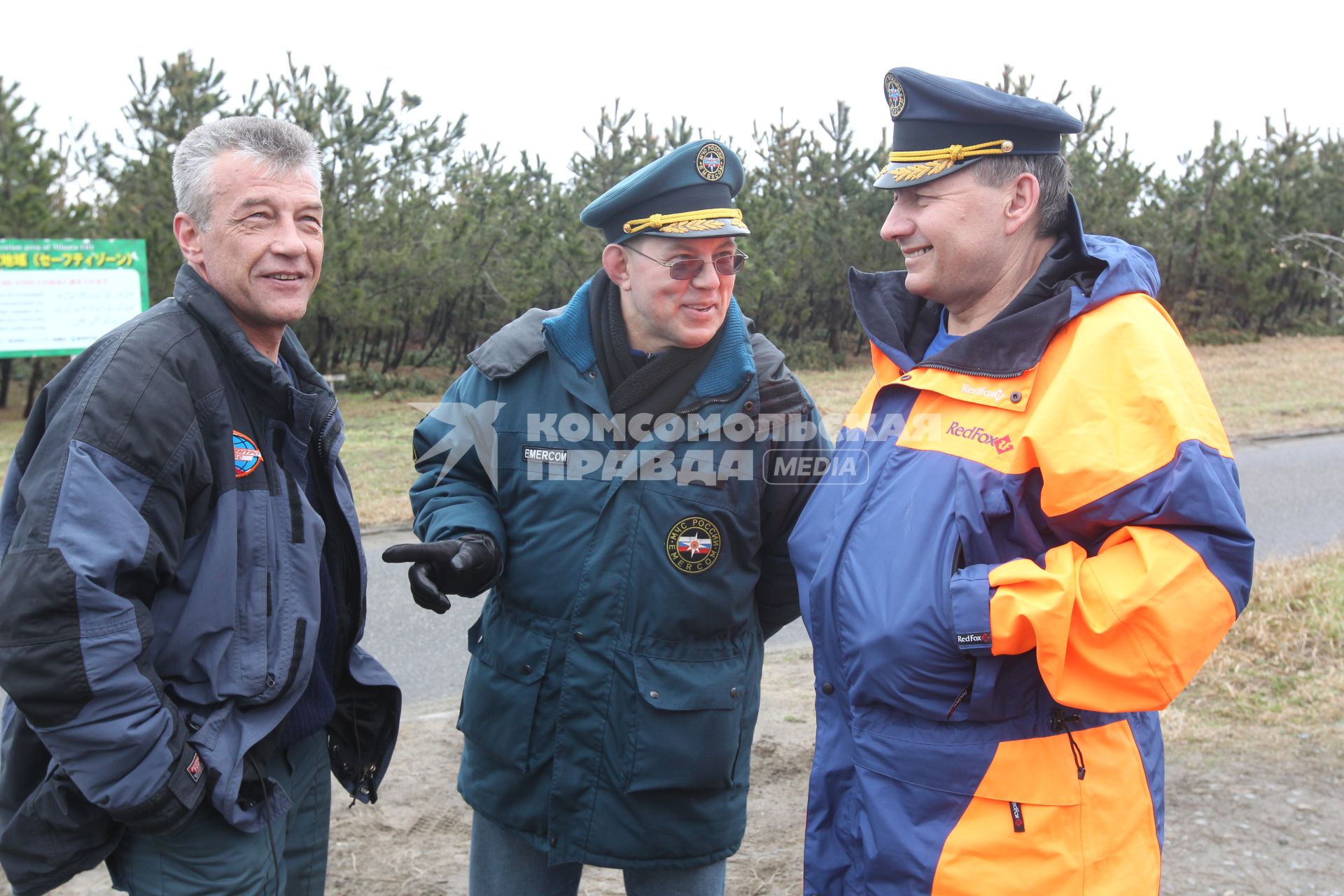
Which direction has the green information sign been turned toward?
toward the camera

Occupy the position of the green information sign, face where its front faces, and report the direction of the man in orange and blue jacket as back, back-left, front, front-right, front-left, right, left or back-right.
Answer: front

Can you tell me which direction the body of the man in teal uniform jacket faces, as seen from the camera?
toward the camera

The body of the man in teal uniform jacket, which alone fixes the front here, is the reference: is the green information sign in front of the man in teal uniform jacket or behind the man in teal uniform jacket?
behind

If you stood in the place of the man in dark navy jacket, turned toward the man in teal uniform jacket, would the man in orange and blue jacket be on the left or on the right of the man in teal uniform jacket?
right

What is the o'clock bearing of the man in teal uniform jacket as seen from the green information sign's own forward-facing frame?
The man in teal uniform jacket is roughly at 12 o'clock from the green information sign.

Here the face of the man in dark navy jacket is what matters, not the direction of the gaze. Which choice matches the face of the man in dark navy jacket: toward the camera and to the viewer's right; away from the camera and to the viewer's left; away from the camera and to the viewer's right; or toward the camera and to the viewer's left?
toward the camera and to the viewer's right

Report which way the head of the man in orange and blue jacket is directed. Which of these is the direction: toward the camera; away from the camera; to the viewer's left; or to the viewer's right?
to the viewer's left

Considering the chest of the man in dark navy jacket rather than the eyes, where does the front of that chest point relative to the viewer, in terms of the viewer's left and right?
facing the viewer and to the right of the viewer

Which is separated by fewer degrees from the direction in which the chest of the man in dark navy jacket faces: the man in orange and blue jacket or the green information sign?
the man in orange and blue jacket

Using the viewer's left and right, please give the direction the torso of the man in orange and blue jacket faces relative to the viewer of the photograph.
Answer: facing the viewer and to the left of the viewer

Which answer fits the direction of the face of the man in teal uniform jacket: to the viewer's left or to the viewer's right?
to the viewer's right

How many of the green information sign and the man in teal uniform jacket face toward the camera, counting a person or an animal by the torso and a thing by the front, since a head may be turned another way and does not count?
2

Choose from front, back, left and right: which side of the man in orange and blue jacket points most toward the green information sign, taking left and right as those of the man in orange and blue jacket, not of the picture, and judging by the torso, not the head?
right
